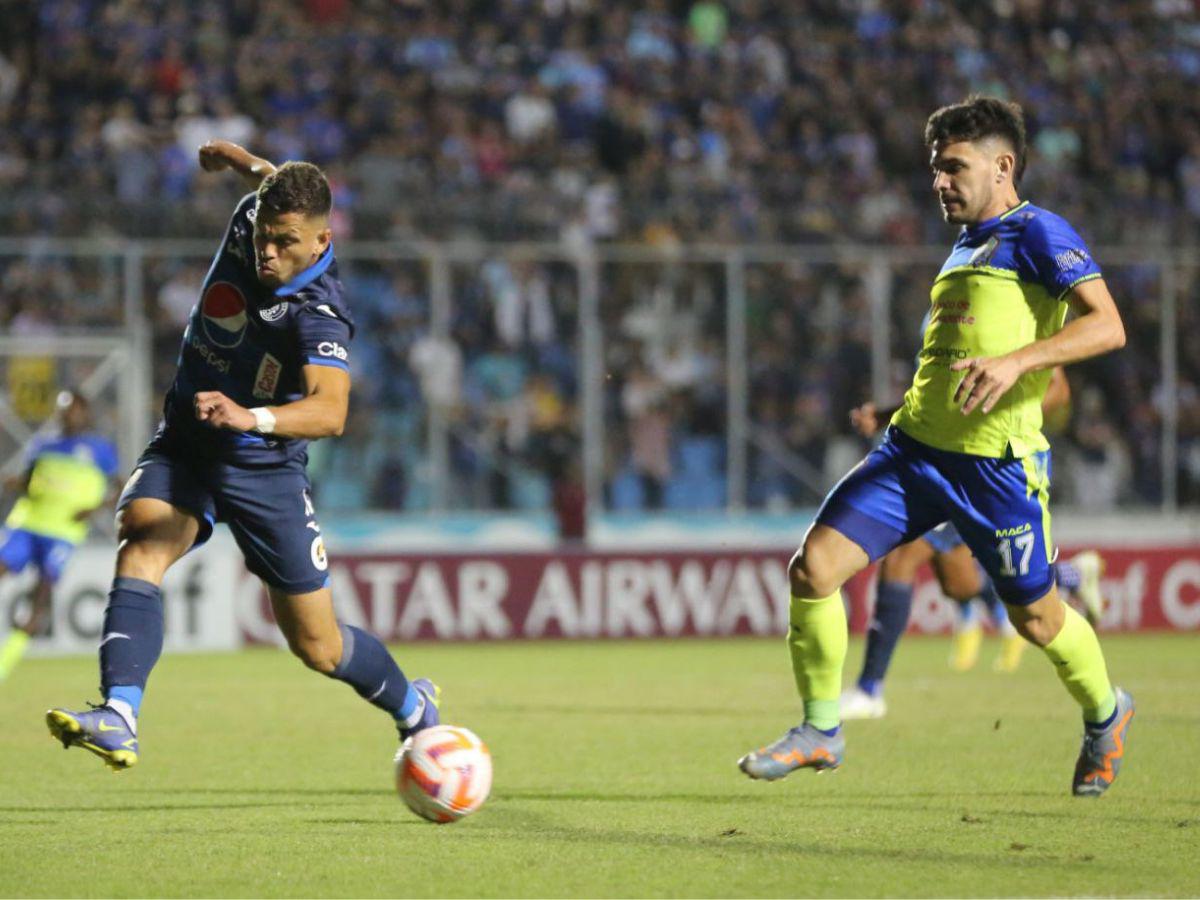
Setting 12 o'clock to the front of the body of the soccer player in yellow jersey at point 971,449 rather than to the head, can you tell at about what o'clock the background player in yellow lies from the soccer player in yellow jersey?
The background player in yellow is roughly at 3 o'clock from the soccer player in yellow jersey.

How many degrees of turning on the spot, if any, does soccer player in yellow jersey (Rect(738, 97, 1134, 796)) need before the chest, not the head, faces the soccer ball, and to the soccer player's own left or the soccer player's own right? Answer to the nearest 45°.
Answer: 0° — they already face it

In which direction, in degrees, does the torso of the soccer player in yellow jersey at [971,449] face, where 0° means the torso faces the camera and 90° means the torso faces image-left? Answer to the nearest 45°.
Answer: approximately 45°

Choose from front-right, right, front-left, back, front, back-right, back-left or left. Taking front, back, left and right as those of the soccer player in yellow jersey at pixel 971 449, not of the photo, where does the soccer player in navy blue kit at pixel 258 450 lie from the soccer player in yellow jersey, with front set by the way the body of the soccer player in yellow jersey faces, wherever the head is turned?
front-right

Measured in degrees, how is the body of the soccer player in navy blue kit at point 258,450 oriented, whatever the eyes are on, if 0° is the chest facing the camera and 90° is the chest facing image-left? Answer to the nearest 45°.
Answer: approximately 45°

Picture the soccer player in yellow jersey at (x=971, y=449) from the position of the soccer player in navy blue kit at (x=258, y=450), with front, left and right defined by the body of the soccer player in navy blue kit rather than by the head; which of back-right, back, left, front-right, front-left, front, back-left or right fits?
back-left

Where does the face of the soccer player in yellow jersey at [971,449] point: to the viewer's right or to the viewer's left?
to the viewer's left

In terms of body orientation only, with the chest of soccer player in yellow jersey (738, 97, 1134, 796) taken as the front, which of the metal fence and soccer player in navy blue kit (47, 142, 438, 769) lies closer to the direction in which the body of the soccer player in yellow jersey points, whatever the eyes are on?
the soccer player in navy blue kit
